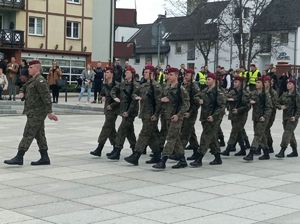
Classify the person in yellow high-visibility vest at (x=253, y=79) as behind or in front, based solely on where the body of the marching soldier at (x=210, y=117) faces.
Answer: behind

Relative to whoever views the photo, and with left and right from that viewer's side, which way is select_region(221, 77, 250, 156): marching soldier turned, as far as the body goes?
facing the viewer and to the left of the viewer

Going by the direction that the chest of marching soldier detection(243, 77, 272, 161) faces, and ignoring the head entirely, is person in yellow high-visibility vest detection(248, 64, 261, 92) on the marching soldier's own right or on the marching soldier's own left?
on the marching soldier's own right

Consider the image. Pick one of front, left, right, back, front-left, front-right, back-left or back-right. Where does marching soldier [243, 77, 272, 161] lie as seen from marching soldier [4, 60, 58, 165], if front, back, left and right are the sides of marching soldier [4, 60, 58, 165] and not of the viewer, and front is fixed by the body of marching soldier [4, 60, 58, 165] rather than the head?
back

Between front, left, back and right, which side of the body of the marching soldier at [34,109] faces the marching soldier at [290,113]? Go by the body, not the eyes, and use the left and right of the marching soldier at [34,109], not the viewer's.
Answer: back

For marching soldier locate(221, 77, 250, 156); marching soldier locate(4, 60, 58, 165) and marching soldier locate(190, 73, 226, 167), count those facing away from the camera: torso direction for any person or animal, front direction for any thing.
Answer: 0

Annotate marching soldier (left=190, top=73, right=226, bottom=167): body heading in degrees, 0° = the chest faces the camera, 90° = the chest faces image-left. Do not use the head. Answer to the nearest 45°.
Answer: approximately 45°

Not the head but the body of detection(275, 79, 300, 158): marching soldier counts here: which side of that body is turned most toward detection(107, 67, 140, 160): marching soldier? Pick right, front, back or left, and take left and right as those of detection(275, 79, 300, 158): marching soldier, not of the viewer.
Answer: front

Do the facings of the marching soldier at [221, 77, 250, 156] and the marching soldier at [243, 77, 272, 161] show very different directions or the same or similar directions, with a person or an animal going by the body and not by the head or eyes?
same or similar directions

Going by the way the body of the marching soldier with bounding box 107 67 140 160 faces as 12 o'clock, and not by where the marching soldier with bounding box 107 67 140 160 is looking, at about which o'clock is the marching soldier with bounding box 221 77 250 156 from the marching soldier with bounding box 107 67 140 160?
the marching soldier with bounding box 221 77 250 156 is roughly at 7 o'clock from the marching soldier with bounding box 107 67 140 160.

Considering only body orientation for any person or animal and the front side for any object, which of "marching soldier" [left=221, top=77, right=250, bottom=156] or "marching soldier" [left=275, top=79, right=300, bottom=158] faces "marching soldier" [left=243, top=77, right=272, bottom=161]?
"marching soldier" [left=275, top=79, right=300, bottom=158]

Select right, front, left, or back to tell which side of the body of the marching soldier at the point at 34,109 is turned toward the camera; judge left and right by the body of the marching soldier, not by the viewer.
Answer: left

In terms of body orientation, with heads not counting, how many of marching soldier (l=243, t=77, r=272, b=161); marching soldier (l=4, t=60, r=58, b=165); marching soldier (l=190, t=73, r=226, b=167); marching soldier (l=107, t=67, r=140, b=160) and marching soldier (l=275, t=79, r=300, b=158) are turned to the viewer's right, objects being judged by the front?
0

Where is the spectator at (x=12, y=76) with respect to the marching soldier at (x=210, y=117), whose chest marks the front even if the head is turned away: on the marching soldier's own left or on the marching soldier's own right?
on the marching soldier's own right

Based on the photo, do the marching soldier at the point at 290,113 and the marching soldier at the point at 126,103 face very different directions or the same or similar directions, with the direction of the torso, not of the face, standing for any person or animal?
same or similar directions

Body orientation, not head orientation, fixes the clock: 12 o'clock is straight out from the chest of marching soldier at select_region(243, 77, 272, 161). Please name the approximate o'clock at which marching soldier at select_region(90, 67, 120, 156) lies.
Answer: marching soldier at select_region(90, 67, 120, 156) is roughly at 1 o'clock from marching soldier at select_region(243, 77, 272, 161).

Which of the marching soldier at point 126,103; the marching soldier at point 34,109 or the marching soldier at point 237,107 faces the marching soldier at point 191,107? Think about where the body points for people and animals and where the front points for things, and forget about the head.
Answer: the marching soldier at point 237,107

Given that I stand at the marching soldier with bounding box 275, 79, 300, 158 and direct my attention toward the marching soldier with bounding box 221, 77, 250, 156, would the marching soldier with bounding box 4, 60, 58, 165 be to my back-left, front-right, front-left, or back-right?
front-left

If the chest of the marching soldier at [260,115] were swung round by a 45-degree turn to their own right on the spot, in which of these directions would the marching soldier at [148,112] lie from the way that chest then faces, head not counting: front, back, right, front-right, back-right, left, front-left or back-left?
front-left

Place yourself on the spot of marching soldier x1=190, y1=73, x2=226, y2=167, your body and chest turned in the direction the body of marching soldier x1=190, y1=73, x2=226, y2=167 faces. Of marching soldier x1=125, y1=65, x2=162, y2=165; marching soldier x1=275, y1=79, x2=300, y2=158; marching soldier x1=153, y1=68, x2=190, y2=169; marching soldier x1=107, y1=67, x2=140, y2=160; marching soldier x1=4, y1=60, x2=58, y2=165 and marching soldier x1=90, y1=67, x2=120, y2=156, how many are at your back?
1
